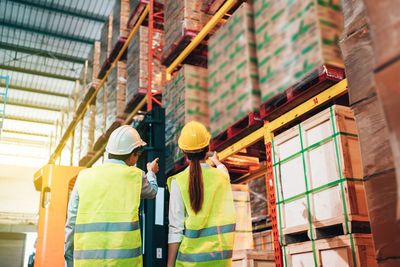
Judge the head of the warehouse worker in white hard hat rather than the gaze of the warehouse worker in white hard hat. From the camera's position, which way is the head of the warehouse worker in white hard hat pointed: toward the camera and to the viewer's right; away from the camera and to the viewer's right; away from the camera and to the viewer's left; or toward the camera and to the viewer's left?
away from the camera and to the viewer's right

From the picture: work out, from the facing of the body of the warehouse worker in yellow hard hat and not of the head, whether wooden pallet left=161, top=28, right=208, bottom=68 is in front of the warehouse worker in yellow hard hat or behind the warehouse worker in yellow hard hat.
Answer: in front

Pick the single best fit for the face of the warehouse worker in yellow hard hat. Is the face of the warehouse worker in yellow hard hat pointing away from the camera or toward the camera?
away from the camera

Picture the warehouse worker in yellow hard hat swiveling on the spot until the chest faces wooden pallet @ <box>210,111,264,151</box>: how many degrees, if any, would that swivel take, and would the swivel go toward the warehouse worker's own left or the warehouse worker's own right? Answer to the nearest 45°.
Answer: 0° — they already face it

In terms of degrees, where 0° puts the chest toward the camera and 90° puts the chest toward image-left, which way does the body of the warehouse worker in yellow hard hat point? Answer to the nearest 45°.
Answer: approximately 180°

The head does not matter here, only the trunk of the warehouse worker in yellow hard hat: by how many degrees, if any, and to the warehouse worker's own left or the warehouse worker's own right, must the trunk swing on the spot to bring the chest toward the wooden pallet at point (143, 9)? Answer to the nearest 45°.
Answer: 0° — they already face it

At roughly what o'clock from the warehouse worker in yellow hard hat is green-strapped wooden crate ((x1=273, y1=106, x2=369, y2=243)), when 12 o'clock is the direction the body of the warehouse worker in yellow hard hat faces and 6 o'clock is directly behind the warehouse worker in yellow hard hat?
The green-strapped wooden crate is roughly at 2 o'clock from the warehouse worker in yellow hard hat.
